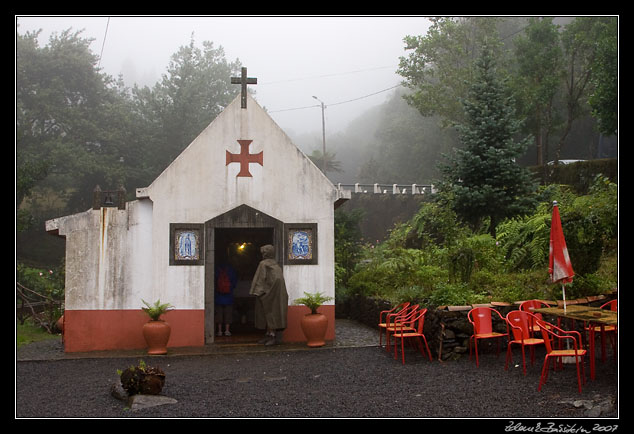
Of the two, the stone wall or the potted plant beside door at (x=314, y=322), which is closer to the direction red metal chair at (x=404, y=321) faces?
the potted plant beside door

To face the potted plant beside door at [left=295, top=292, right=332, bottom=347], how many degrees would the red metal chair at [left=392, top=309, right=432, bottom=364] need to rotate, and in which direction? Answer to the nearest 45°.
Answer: approximately 45° to its right

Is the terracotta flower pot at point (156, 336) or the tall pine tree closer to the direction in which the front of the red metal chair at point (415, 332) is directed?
the terracotta flower pot

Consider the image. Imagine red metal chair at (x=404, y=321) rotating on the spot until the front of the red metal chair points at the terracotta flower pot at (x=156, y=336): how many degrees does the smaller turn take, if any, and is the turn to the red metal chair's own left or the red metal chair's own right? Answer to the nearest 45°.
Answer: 0° — it already faces it

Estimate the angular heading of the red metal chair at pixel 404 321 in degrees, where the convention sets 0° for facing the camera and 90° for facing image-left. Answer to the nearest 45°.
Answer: approximately 90°

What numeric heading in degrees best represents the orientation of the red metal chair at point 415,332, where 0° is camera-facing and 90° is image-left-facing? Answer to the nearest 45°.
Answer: approximately 90°

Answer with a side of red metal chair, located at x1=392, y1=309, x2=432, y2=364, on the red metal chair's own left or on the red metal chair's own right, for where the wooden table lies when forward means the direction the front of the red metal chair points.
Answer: on the red metal chair's own left
